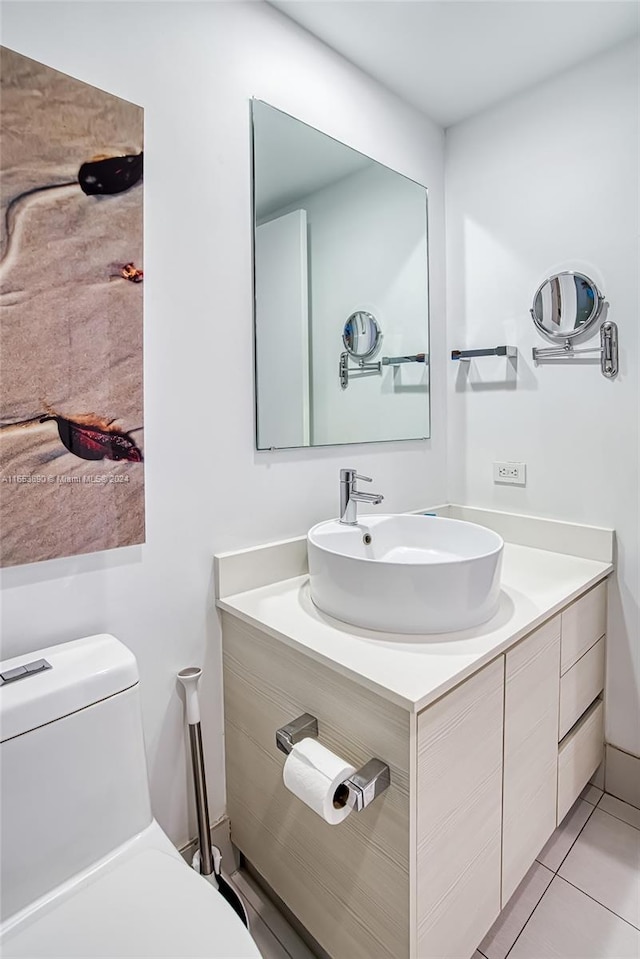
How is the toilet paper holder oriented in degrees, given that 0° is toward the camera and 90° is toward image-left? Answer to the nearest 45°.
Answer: approximately 45°

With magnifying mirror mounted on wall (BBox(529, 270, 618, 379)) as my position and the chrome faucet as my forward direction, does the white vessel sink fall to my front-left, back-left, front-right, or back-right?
front-left

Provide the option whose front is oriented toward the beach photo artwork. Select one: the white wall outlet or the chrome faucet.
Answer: the white wall outlet

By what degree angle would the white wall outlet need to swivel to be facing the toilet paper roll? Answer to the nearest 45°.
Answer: approximately 45° to its left

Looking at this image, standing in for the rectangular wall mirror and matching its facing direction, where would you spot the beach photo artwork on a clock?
The beach photo artwork is roughly at 3 o'clock from the rectangular wall mirror.

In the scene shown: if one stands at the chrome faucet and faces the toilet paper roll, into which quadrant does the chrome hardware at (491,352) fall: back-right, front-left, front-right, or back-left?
back-left

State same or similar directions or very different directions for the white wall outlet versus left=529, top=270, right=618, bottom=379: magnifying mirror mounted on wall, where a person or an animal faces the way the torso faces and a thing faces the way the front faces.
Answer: same or similar directions

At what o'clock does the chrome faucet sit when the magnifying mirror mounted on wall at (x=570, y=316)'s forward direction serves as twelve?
The chrome faucet is roughly at 12 o'clock from the magnifying mirror mounted on wall.

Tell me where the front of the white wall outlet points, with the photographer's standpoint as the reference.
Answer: facing the viewer and to the left of the viewer

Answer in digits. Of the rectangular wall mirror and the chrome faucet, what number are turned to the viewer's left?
0

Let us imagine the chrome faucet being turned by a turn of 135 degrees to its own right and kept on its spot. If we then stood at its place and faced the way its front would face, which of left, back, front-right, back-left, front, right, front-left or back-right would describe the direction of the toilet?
front-left

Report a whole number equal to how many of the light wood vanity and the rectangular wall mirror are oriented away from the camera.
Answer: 0

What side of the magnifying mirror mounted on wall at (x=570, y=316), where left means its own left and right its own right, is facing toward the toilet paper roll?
front

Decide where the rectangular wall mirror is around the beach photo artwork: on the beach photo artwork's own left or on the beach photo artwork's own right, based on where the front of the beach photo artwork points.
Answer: on the beach photo artwork's own left

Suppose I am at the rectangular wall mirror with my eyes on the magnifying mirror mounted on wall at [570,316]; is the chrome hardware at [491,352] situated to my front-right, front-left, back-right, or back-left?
front-left

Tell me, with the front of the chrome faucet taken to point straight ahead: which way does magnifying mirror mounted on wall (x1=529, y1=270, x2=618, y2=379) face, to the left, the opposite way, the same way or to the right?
to the right
